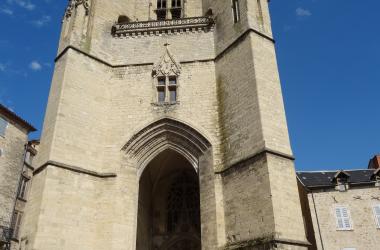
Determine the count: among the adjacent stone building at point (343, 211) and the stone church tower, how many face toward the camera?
2

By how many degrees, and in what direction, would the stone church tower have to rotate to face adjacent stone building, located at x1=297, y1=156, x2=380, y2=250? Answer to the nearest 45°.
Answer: approximately 135° to its left

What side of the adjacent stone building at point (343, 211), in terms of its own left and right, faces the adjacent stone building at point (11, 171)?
right

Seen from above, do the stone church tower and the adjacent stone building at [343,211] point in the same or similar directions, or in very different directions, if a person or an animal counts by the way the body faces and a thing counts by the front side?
same or similar directions

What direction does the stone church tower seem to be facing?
toward the camera

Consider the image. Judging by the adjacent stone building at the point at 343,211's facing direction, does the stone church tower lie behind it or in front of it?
in front

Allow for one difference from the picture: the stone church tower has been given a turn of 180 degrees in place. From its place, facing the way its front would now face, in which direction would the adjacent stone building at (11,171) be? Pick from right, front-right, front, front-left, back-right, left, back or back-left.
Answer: front-left
